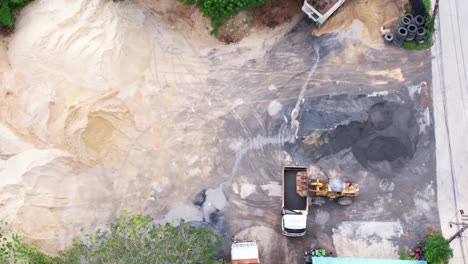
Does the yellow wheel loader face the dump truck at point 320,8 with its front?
no

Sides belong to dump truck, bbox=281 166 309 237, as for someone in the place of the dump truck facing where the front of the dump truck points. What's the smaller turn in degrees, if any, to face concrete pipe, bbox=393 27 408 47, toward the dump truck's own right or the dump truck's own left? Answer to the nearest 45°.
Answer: approximately 135° to the dump truck's own left

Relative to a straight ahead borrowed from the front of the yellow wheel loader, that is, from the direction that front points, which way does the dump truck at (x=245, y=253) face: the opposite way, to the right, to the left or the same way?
to the right

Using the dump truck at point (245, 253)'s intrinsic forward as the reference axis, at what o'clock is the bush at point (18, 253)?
The bush is roughly at 9 o'clock from the dump truck.

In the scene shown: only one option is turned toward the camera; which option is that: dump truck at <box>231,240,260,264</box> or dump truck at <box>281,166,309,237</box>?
dump truck at <box>281,166,309,237</box>

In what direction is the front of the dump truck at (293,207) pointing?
toward the camera

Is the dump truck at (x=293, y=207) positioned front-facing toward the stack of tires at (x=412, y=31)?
no

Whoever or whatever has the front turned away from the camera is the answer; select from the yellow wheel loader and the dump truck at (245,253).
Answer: the dump truck

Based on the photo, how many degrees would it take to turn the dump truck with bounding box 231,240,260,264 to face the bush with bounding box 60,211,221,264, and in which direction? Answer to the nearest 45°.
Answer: approximately 90° to its left

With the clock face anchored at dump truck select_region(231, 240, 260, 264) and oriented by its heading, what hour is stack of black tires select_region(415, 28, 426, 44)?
The stack of black tires is roughly at 2 o'clock from the dump truck.

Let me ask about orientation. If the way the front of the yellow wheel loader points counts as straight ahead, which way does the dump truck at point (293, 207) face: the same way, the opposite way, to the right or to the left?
to the left

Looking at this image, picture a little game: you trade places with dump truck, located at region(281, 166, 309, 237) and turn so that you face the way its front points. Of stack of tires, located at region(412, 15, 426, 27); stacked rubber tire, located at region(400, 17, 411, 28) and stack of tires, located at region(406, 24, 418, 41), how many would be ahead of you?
0

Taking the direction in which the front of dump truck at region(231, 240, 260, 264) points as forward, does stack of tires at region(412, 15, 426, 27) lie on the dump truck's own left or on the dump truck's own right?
on the dump truck's own right

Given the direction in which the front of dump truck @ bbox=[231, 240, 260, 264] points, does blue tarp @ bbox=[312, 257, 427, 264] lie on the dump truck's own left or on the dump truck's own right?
on the dump truck's own right

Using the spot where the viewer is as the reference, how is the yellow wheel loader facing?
facing to the left of the viewer

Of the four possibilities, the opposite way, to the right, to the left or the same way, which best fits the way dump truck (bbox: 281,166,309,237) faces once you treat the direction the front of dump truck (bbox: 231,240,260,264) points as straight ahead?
the opposite way

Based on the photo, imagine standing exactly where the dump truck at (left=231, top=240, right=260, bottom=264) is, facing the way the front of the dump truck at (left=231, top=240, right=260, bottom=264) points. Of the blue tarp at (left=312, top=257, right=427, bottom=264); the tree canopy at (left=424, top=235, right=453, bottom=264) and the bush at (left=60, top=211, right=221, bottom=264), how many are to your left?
1

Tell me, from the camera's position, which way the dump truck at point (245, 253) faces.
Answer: facing away from the viewer

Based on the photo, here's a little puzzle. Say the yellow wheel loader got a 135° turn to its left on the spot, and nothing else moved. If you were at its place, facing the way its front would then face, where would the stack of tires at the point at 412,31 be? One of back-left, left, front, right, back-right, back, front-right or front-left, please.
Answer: left
